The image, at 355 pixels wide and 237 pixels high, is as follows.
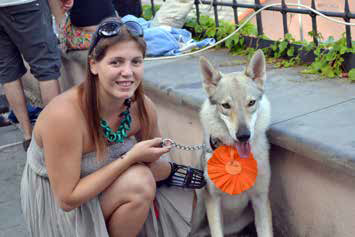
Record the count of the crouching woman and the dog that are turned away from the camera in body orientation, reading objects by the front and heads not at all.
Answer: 0

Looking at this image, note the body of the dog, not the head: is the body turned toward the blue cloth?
no

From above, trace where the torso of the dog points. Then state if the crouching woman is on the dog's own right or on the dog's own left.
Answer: on the dog's own right

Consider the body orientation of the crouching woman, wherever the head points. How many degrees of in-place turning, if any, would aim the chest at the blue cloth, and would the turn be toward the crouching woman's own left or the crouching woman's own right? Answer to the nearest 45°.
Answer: approximately 135° to the crouching woman's own left

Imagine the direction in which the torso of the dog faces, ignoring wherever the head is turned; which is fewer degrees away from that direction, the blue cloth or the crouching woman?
the crouching woman

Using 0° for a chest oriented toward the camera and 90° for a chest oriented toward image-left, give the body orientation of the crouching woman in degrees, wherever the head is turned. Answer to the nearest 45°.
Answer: approximately 315°

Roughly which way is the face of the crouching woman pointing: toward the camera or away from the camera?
toward the camera

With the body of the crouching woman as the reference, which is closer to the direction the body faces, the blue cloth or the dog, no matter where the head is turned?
the dog

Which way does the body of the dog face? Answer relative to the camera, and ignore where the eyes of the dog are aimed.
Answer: toward the camera
